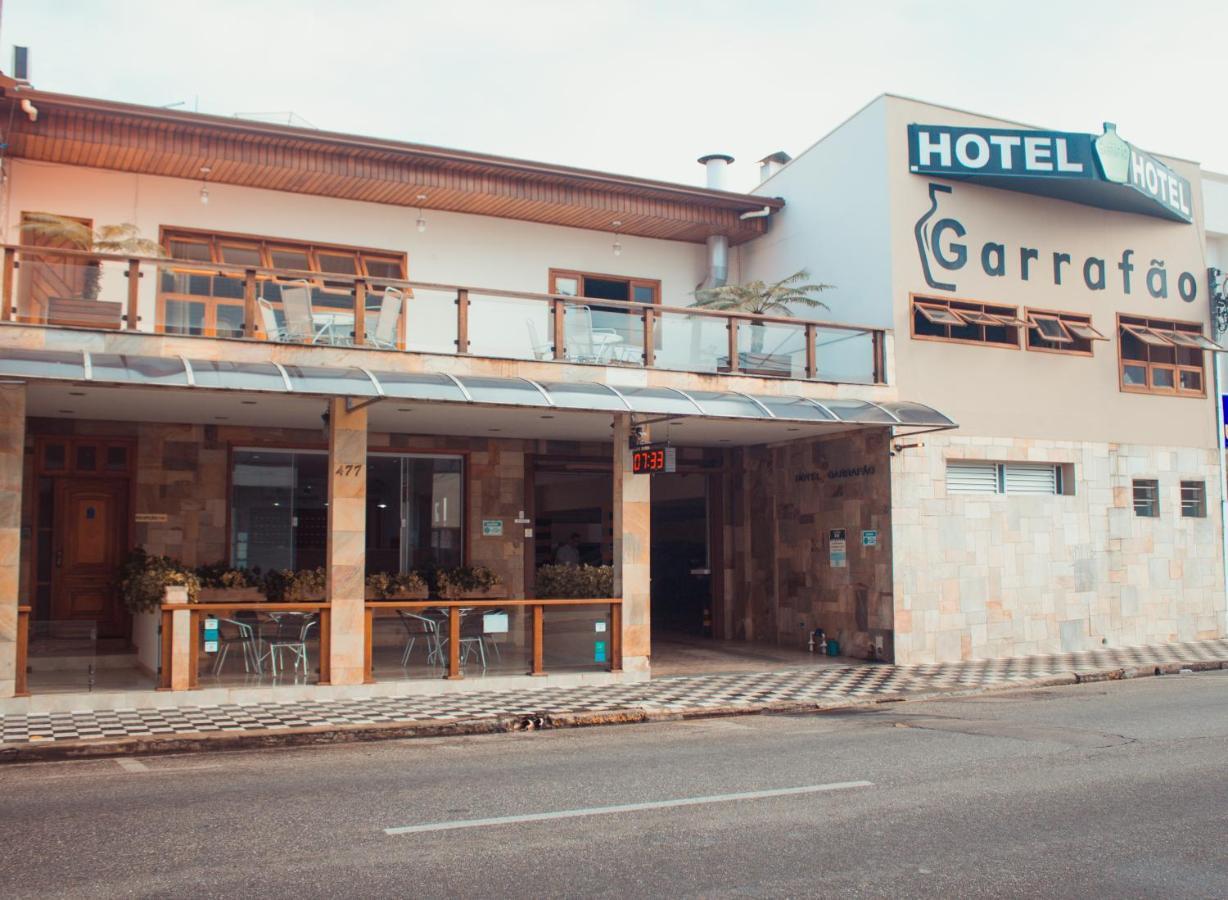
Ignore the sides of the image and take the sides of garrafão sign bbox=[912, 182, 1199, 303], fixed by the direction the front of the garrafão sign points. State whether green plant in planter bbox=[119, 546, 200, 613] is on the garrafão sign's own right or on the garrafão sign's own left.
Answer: on the garrafão sign's own right

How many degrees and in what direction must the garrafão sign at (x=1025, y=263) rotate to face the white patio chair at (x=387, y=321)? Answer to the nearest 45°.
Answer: approximately 90° to its right

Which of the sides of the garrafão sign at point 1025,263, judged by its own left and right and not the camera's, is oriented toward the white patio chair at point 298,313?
right

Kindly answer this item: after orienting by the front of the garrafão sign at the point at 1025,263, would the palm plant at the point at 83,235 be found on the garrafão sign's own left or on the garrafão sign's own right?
on the garrafão sign's own right

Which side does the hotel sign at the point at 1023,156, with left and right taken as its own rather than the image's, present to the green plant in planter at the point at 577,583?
right
